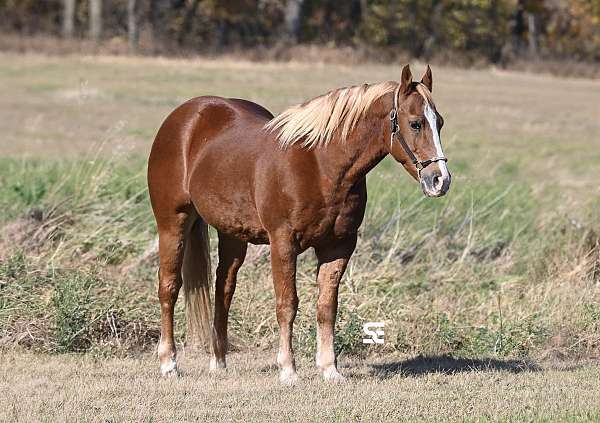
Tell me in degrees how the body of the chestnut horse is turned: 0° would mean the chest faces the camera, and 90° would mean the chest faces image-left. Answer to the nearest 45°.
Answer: approximately 315°
